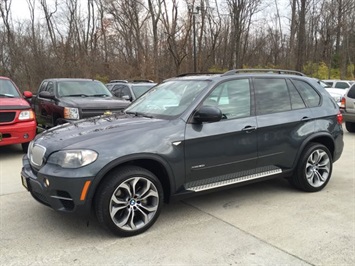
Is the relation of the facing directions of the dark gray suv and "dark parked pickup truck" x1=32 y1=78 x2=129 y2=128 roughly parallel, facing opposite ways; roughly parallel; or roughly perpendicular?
roughly perpendicular

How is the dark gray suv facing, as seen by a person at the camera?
facing the viewer and to the left of the viewer

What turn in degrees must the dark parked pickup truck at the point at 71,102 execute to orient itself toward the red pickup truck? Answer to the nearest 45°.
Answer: approximately 90° to its right

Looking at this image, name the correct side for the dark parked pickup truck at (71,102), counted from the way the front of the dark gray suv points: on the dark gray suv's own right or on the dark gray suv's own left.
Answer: on the dark gray suv's own right

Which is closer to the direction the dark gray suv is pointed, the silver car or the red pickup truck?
the red pickup truck

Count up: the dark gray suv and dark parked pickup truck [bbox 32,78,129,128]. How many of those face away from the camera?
0

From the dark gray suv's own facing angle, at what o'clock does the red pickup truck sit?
The red pickup truck is roughly at 3 o'clock from the dark gray suv.

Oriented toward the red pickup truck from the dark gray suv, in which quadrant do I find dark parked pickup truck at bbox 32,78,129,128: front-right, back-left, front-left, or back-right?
front-right

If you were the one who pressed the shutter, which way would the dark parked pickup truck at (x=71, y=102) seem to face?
facing the viewer and to the right of the viewer
